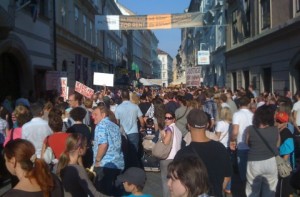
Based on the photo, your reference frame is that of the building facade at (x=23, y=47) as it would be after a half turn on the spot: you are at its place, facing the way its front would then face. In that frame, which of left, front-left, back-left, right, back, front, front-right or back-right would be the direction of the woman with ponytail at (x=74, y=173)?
back-left

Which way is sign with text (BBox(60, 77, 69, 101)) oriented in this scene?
toward the camera

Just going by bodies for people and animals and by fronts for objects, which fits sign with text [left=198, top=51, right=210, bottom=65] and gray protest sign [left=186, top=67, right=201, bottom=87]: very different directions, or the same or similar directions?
same or similar directions

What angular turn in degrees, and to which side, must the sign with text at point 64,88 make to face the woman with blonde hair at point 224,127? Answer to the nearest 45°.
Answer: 0° — it already faces them

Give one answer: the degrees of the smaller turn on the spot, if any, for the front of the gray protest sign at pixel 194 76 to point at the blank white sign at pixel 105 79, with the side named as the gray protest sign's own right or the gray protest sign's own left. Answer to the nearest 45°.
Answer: approximately 45° to the gray protest sign's own right

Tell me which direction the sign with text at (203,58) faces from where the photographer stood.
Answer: facing the viewer

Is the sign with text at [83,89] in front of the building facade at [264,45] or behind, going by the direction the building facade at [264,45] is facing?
in front

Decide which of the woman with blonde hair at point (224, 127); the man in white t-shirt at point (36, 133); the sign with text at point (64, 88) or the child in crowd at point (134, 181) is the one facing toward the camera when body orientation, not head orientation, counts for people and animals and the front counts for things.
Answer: the sign with text

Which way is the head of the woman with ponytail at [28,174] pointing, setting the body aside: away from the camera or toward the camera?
away from the camera

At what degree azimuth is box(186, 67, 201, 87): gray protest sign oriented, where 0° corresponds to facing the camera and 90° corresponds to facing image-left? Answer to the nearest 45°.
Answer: approximately 0°

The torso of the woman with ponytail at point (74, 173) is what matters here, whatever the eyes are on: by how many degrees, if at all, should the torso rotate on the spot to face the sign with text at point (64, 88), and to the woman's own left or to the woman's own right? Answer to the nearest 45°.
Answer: approximately 45° to the woman's own left

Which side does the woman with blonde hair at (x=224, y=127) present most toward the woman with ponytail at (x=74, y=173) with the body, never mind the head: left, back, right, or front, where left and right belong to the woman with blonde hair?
back

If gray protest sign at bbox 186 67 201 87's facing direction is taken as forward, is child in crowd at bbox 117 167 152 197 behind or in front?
in front

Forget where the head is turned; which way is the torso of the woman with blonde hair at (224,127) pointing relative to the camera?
away from the camera

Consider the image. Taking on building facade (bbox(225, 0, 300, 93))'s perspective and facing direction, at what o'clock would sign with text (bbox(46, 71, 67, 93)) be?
The sign with text is roughly at 12 o'clock from the building facade.

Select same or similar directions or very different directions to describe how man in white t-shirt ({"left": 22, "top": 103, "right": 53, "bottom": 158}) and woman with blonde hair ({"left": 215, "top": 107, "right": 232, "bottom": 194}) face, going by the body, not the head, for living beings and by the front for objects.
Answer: same or similar directions

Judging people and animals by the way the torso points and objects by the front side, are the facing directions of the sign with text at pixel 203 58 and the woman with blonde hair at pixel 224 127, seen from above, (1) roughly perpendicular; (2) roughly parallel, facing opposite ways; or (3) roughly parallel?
roughly parallel, facing opposite ways
